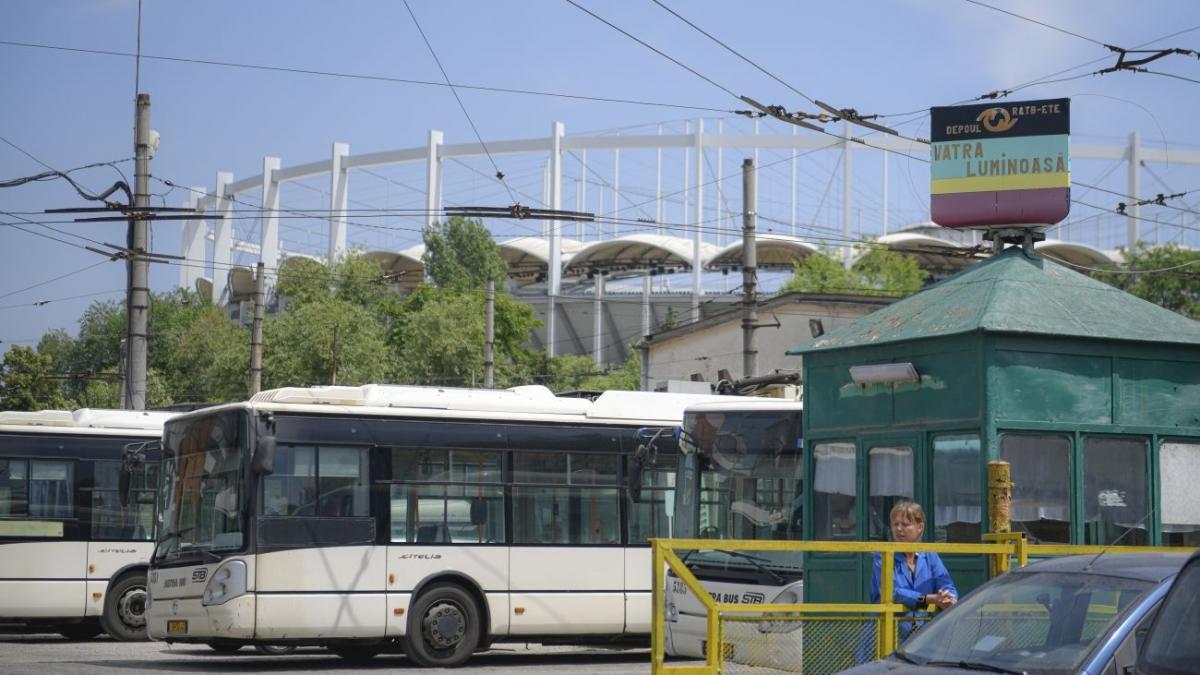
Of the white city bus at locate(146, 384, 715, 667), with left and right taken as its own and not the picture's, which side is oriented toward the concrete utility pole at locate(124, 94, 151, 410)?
right

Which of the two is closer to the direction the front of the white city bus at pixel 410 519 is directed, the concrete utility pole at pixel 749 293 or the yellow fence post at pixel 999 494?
the yellow fence post

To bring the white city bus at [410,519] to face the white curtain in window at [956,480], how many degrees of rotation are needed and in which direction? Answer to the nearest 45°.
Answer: approximately 90° to its left

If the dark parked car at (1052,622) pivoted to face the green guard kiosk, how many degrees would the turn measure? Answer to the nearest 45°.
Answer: approximately 135° to its right

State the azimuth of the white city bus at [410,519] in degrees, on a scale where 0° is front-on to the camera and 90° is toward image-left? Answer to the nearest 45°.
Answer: approximately 45°

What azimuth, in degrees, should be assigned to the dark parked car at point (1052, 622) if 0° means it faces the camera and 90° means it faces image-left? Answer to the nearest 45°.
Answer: approximately 45°

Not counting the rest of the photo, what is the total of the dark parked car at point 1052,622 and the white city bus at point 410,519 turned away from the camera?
0

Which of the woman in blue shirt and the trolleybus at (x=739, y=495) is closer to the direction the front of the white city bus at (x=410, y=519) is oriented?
the woman in blue shirt
